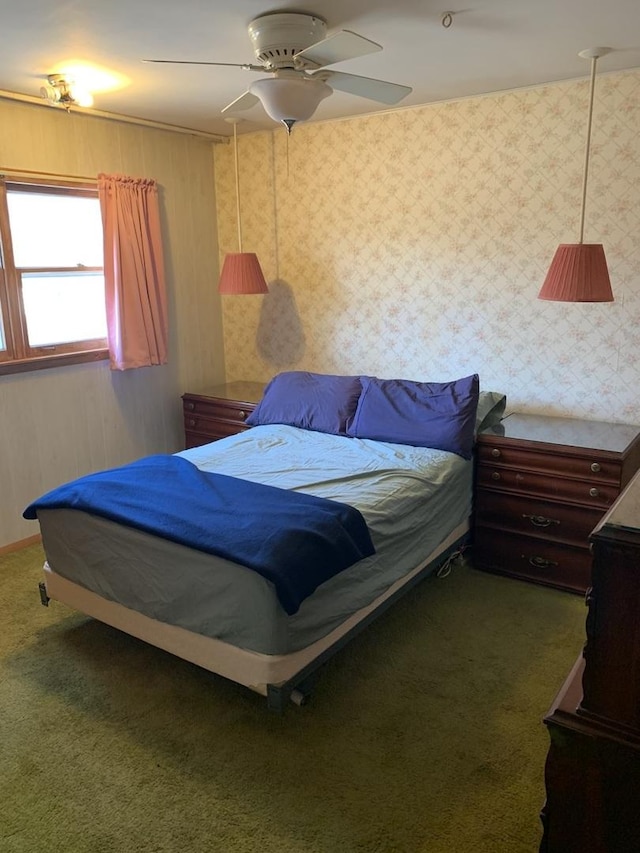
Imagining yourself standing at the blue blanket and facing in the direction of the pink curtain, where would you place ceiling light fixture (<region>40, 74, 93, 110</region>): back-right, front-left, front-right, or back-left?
front-left

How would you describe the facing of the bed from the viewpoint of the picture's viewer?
facing the viewer and to the left of the viewer

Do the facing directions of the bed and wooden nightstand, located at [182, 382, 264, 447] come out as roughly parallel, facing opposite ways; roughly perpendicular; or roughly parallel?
roughly parallel

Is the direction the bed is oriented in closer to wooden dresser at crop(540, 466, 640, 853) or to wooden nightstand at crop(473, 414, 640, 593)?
the wooden dresser

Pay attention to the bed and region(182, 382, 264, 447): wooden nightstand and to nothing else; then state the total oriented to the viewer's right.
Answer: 0

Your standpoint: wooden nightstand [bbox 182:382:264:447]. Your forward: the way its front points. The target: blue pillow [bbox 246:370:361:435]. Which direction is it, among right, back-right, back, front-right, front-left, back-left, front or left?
left

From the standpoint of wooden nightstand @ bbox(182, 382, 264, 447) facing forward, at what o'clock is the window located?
The window is roughly at 1 o'clock from the wooden nightstand.

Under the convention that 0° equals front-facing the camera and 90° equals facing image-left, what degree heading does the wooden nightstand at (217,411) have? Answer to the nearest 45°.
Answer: approximately 45°

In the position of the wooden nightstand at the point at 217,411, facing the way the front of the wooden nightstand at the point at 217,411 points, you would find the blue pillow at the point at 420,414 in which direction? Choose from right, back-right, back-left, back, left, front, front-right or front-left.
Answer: left

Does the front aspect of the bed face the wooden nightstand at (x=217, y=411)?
no

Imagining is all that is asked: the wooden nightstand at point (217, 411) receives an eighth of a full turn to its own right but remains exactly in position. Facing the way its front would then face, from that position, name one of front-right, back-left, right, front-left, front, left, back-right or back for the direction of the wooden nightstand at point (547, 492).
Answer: back-left

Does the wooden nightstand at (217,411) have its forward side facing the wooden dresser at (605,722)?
no

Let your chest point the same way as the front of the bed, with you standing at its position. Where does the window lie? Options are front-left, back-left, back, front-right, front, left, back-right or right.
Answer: right

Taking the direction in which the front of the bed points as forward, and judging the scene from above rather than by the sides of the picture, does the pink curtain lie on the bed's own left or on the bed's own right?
on the bed's own right
